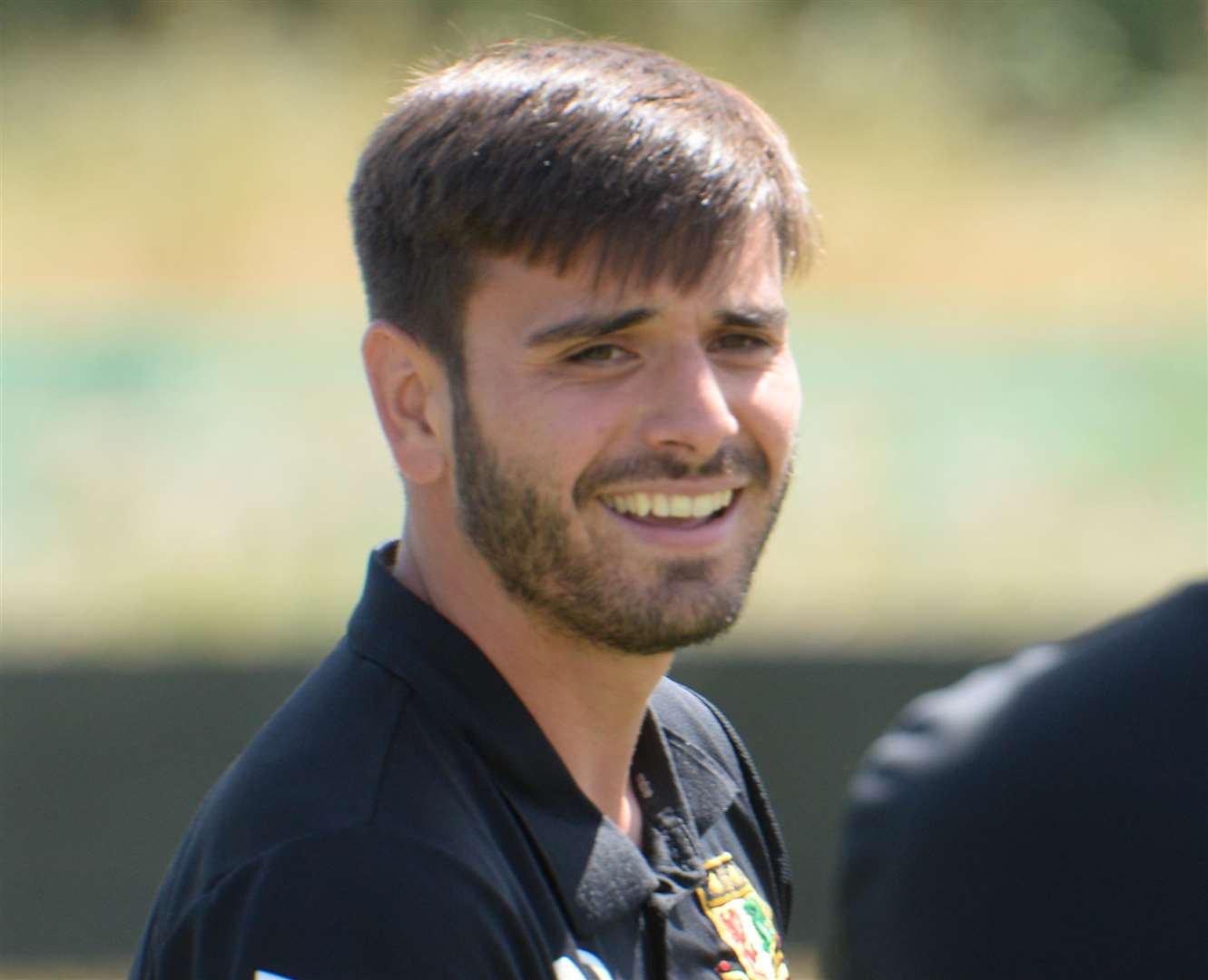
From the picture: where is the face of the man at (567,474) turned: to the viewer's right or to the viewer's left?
to the viewer's right

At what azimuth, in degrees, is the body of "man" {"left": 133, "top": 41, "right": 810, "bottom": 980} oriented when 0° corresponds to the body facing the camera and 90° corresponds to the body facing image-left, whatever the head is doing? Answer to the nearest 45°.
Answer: approximately 315°

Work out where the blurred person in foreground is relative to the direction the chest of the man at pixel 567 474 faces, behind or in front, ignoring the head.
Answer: in front
